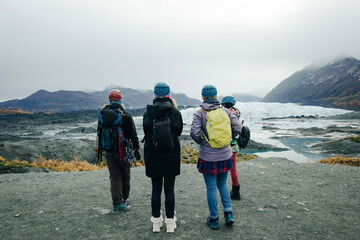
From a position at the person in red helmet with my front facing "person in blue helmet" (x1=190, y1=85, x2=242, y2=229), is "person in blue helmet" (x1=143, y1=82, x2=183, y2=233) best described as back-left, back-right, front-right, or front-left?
front-right

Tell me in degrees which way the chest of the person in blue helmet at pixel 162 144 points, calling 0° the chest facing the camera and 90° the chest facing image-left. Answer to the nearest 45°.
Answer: approximately 180°

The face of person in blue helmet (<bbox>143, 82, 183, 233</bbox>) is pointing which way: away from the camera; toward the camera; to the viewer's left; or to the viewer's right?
away from the camera

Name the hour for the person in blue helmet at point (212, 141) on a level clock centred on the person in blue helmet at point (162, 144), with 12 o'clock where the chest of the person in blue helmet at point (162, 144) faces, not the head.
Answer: the person in blue helmet at point (212, 141) is roughly at 3 o'clock from the person in blue helmet at point (162, 144).

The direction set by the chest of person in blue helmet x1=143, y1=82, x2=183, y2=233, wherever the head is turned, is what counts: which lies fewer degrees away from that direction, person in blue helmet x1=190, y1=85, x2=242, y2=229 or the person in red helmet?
the person in red helmet

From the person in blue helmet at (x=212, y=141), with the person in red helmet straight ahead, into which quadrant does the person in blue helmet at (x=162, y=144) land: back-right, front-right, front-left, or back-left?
front-left

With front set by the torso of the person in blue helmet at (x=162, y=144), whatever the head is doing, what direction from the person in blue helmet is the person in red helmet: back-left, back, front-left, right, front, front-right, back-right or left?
front-left

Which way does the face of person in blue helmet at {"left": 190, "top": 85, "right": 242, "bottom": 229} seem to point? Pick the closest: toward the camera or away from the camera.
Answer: away from the camera

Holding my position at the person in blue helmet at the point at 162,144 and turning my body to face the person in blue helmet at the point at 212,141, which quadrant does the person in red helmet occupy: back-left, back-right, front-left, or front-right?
back-left

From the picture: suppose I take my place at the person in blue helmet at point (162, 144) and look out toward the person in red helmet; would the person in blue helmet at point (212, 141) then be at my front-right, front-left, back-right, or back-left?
back-right

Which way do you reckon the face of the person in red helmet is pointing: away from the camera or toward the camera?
away from the camera

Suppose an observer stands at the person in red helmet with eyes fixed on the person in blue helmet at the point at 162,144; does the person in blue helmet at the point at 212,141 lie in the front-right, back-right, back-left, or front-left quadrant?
front-left

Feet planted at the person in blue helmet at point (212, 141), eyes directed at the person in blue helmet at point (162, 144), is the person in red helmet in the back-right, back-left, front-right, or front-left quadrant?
front-right
